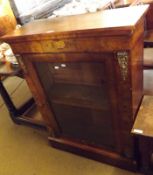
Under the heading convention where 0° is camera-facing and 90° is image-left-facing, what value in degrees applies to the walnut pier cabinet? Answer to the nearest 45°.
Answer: approximately 45°
